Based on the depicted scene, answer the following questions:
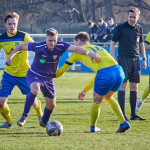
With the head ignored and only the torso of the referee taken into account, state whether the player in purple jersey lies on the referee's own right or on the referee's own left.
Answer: on the referee's own right

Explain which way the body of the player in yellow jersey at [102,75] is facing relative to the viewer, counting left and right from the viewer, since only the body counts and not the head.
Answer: facing away from the viewer and to the left of the viewer

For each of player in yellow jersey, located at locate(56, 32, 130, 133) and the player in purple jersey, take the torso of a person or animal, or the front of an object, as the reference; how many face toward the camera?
1

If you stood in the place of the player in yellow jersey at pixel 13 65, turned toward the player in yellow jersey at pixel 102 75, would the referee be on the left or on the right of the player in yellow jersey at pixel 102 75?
left

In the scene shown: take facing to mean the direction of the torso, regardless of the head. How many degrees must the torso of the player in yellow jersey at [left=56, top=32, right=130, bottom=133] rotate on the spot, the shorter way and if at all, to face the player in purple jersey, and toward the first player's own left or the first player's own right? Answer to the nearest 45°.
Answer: approximately 45° to the first player's own left

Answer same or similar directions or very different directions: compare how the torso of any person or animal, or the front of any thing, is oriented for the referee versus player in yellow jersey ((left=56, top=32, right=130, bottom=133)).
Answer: very different directions

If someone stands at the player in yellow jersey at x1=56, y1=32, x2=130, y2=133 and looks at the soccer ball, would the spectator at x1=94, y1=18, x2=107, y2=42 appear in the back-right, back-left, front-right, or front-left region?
back-right
